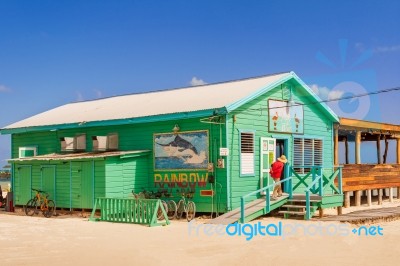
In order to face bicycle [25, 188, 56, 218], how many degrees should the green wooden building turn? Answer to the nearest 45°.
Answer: approximately 135° to its right

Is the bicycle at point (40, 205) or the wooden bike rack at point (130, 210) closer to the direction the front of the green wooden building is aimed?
the wooden bike rack

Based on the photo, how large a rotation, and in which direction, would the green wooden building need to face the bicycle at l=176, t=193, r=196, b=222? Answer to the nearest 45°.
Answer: approximately 45° to its right

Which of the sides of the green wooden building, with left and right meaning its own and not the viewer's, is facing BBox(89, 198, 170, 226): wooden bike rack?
right

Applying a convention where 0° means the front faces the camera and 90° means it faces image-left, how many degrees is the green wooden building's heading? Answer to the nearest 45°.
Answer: approximately 315°
